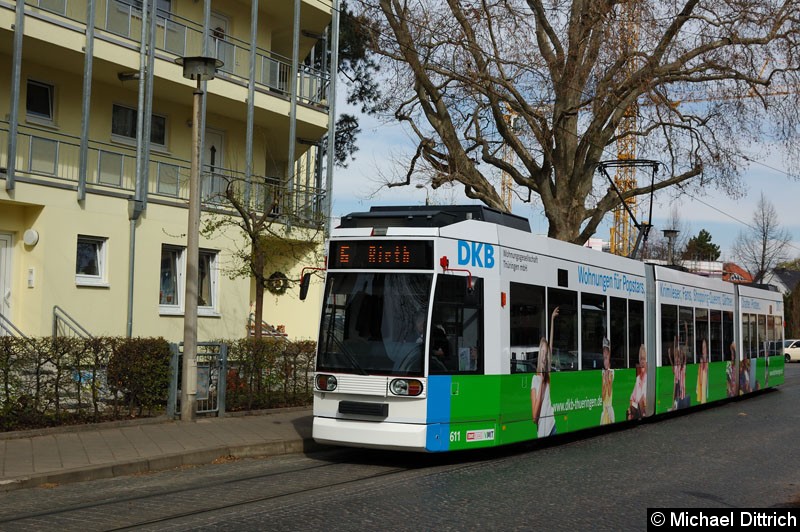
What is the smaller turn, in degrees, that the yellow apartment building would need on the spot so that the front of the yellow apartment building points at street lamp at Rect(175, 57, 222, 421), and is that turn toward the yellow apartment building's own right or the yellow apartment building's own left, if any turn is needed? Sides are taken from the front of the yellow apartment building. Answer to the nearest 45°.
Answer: approximately 45° to the yellow apartment building's own right

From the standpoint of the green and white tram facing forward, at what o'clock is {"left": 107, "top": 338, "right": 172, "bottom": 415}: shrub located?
The shrub is roughly at 2 o'clock from the green and white tram.

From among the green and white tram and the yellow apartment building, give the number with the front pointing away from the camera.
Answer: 0

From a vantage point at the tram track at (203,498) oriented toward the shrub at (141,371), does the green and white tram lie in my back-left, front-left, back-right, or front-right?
front-right

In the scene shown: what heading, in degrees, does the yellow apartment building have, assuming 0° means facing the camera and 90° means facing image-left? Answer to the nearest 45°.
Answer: approximately 315°

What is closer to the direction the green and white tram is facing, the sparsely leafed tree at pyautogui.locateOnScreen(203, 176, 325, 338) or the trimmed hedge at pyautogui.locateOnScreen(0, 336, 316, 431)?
the trimmed hedge

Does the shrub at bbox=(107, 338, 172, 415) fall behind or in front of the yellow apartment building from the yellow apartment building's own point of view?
in front

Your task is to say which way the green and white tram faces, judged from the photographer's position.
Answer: facing the viewer and to the left of the viewer

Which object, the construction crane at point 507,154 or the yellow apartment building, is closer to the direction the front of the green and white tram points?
the yellow apartment building

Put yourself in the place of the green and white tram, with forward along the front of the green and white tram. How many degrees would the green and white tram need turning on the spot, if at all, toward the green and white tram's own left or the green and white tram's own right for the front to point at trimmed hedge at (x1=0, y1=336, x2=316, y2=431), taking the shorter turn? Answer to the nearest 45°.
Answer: approximately 45° to the green and white tram's own right
